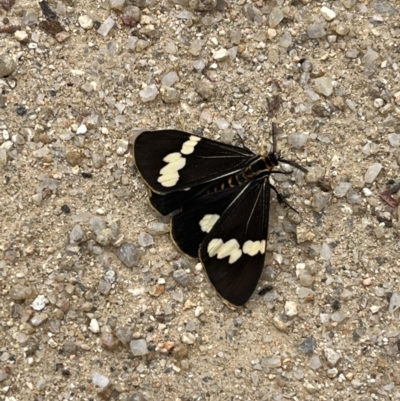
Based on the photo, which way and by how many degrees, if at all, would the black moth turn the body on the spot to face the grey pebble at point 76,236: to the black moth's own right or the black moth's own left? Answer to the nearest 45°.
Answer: approximately 135° to the black moth's own left

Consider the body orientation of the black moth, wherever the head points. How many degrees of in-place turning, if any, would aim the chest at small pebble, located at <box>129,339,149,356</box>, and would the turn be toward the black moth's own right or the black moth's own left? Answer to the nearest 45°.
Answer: approximately 180°

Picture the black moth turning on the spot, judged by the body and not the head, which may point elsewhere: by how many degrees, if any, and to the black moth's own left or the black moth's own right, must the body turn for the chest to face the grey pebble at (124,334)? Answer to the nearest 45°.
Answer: approximately 180°

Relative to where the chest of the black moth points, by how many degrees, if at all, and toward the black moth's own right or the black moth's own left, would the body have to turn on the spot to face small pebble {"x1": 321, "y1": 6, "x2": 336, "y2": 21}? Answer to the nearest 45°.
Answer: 0° — it already faces it

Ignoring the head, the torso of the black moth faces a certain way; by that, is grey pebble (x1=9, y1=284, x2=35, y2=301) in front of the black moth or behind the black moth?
behind

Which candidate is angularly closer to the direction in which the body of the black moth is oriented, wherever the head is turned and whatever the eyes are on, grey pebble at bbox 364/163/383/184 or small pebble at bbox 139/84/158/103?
the grey pebble

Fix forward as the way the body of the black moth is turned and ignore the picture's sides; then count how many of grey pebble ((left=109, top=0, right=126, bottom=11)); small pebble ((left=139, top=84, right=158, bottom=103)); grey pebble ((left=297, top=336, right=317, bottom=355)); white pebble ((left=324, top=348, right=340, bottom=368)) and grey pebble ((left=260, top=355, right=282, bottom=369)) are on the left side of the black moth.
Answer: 2

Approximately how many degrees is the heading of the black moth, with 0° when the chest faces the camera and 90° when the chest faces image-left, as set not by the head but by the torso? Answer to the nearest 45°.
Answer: approximately 225°

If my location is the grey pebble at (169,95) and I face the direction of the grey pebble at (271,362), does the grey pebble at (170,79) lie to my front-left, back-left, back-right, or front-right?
back-left

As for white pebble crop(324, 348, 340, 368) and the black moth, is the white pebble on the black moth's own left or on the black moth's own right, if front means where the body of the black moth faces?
on the black moth's own right

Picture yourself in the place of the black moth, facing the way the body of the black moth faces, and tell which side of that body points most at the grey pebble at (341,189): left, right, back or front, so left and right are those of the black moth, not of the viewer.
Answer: front

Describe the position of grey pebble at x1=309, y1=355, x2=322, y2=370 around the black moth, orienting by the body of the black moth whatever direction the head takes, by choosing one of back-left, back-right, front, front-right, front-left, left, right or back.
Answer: right

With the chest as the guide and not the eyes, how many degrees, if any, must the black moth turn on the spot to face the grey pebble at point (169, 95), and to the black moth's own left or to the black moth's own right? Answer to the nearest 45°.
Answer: approximately 90° to the black moth's own left

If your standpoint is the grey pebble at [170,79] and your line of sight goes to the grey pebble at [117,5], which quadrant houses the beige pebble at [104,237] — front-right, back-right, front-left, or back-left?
back-left

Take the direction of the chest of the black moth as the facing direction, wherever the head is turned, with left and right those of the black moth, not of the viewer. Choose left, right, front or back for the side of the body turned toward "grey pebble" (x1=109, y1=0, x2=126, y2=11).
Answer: left

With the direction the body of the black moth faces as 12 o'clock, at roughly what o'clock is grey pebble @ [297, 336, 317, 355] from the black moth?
The grey pebble is roughly at 3 o'clock from the black moth.
